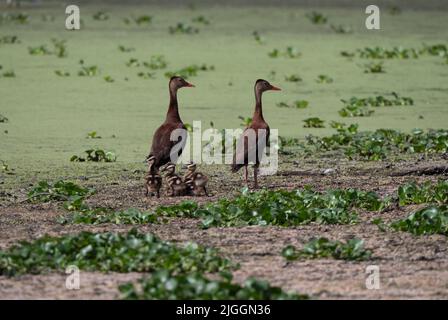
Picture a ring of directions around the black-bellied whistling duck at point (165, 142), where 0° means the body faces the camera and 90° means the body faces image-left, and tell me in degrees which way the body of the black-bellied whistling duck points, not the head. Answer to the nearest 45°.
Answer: approximately 270°

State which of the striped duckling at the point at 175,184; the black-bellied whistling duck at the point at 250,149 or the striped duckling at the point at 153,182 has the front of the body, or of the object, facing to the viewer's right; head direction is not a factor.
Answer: the black-bellied whistling duck

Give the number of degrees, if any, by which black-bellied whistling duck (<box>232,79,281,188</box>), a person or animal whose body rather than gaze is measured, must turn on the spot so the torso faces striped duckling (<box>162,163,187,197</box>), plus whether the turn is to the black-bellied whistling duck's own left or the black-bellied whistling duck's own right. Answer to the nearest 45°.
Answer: approximately 135° to the black-bellied whistling duck's own right

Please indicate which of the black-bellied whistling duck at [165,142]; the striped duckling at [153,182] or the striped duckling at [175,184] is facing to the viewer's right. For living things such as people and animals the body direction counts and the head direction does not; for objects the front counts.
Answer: the black-bellied whistling duck

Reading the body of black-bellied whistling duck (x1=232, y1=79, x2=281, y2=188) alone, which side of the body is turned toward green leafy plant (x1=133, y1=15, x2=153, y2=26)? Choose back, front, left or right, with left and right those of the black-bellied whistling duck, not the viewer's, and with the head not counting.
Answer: left

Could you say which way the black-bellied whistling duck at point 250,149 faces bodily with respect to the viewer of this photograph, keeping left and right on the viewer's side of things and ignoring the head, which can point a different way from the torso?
facing to the right of the viewer

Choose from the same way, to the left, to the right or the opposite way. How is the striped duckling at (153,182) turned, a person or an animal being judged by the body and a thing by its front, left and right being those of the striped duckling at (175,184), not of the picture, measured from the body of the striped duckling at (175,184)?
to the right
